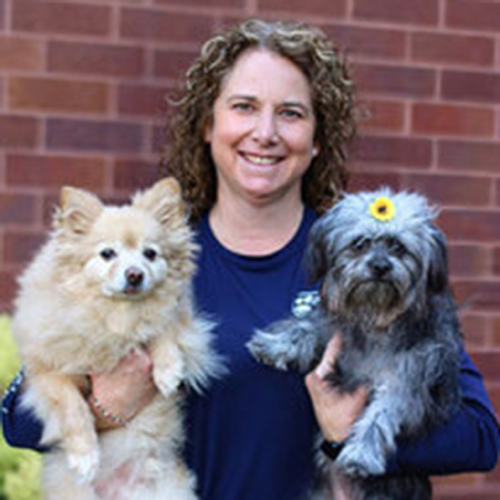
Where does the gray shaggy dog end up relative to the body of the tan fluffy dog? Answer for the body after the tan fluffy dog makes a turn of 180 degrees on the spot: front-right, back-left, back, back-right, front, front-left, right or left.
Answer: right

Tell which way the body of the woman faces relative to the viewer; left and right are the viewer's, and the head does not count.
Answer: facing the viewer

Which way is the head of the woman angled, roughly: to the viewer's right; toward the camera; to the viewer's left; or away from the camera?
toward the camera

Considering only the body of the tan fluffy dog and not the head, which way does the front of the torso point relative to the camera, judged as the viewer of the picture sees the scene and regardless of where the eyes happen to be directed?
toward the camera
